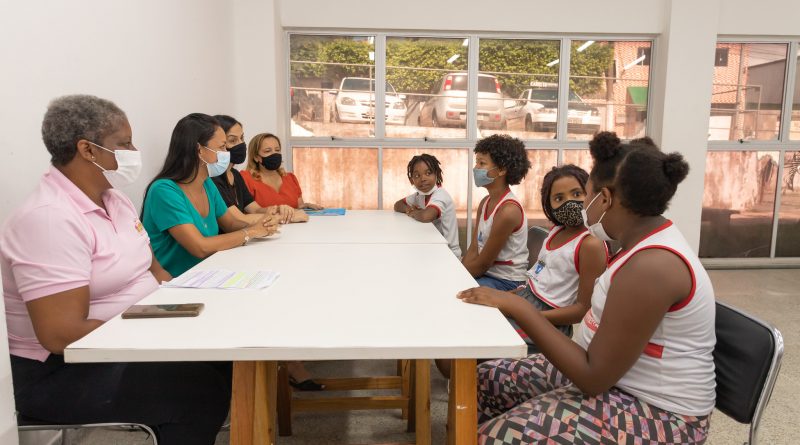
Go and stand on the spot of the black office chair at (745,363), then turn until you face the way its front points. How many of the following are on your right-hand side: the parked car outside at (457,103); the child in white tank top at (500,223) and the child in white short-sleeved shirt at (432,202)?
3

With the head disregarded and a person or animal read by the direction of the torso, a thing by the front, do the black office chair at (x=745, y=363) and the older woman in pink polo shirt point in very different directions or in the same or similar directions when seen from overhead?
very different directions

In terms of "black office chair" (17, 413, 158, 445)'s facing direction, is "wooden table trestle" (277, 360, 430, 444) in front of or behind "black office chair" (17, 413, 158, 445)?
in front

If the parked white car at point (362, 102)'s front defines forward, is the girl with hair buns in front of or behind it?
in front

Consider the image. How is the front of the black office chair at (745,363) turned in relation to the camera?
facing the viewer and to the left of the viewer

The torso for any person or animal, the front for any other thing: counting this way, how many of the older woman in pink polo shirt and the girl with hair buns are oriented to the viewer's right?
1

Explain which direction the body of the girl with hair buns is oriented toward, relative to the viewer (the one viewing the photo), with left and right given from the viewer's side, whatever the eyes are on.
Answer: facing to the left of the viewer

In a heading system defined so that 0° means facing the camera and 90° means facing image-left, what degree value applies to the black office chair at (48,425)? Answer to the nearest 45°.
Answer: approximately 270°

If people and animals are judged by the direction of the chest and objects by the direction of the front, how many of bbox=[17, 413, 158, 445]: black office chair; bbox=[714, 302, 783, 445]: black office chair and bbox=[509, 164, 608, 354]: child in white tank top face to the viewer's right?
1

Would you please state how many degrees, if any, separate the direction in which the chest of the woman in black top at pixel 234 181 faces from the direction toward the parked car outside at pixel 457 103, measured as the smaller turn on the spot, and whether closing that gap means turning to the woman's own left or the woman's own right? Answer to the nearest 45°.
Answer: approximately 90° to the woman's own left

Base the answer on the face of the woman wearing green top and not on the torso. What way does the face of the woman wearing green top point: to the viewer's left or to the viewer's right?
to the viewer's right

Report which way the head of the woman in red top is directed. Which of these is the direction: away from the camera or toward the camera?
toward the camera

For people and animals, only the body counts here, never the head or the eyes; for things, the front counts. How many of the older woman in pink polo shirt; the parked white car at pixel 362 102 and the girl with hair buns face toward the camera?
1

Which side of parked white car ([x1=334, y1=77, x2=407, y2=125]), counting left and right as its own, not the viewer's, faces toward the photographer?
front

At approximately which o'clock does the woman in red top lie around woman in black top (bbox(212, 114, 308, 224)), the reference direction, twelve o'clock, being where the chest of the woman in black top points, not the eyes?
The woman in red top is roughly at 8 o'clock from the woman in black top.

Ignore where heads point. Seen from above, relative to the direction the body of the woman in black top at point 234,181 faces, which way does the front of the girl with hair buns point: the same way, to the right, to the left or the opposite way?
the opposite way

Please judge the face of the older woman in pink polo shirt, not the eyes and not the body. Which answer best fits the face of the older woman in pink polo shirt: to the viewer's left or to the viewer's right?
to the viewer's right
